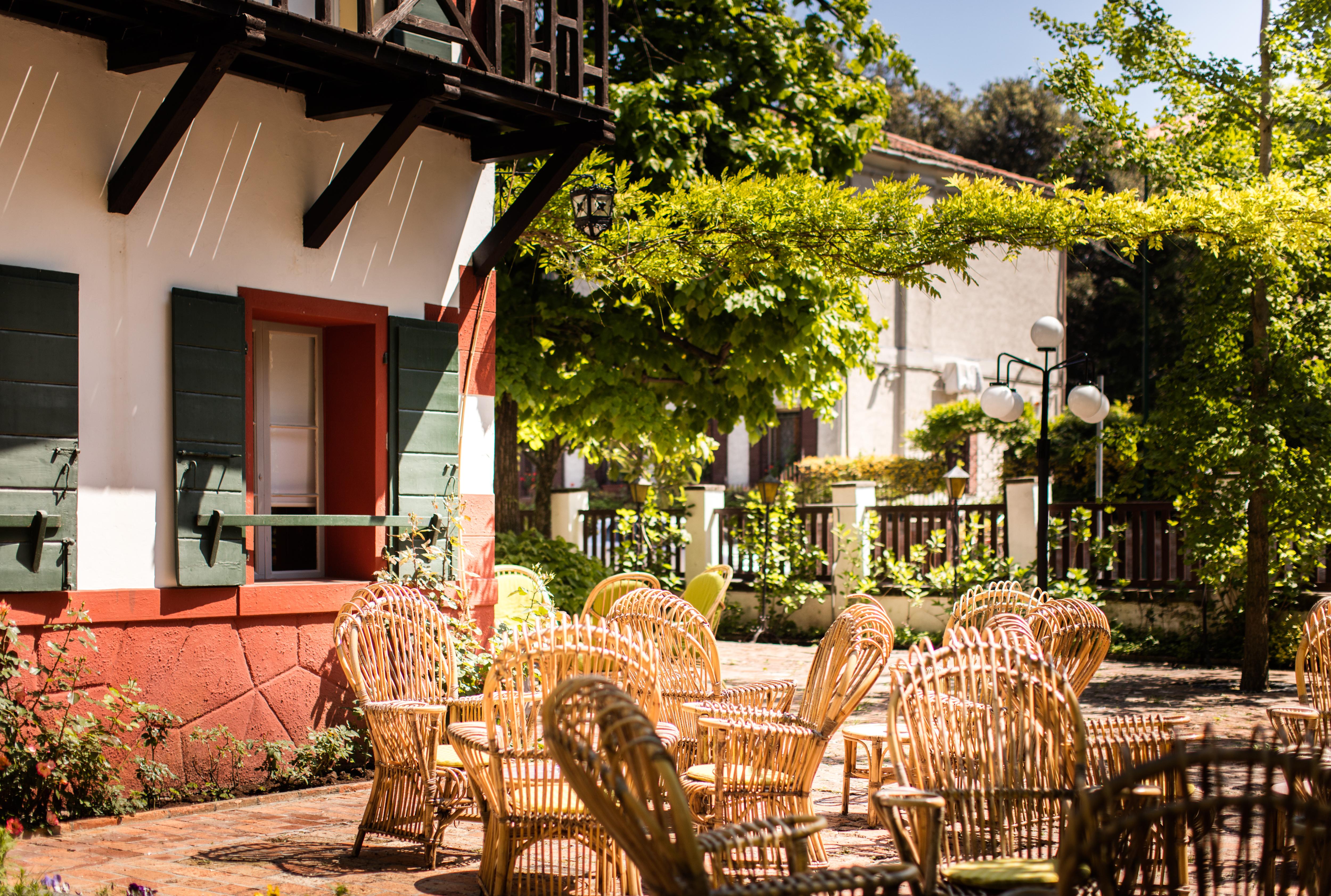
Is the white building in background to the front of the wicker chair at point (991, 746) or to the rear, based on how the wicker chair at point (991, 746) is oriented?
to the rear

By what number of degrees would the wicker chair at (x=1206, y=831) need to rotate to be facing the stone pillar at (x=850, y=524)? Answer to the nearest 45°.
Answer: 0° — it already faces it

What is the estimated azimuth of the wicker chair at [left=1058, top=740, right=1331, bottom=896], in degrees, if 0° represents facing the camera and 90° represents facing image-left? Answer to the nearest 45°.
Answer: approximately 180°

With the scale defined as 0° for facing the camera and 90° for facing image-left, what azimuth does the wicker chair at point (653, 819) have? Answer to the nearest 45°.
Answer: approximately 225°

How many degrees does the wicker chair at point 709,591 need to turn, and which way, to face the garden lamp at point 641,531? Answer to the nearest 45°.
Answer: approximately 135° to its right

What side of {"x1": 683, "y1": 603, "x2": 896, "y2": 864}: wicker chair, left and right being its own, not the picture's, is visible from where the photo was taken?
left

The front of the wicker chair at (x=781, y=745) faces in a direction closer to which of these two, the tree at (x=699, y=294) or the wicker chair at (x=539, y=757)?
the wicker chair
